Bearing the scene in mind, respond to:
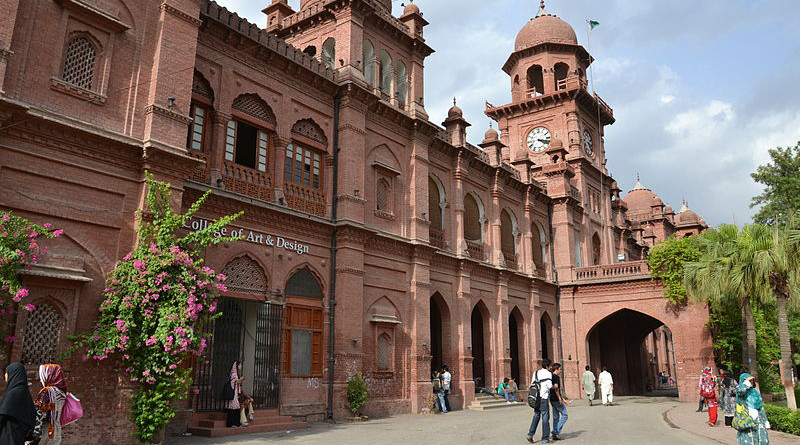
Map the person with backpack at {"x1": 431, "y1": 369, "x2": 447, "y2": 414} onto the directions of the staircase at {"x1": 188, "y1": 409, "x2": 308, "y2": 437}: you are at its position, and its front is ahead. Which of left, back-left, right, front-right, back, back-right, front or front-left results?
left

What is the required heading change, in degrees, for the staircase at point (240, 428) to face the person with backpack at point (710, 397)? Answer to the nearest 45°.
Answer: approximately 45° to its left

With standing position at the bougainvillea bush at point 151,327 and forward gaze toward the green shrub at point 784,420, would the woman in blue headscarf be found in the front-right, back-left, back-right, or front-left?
front-right

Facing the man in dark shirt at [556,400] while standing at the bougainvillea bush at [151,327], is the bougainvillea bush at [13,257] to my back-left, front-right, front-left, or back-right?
back-right

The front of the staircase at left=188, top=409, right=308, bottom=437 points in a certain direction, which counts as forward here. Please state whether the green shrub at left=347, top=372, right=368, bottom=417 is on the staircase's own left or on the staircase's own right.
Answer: on the staircase's own left

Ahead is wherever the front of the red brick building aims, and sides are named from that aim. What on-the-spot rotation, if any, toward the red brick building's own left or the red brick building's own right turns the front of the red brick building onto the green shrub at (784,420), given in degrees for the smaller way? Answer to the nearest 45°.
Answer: approximately 45° to the red brick building's own left

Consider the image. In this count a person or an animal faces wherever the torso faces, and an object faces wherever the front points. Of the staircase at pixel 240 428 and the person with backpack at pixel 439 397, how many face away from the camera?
1

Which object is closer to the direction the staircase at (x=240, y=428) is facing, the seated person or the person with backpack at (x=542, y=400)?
the person with backpack

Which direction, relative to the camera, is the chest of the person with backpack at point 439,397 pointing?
away from the camera

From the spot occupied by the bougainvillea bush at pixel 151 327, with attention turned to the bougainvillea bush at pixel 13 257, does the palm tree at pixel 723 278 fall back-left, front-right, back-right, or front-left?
back-left

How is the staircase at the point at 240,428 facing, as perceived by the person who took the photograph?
facing the viewer and to the right of the viewer

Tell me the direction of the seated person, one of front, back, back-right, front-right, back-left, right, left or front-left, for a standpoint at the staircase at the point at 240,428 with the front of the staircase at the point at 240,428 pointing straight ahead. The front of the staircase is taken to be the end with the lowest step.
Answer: left

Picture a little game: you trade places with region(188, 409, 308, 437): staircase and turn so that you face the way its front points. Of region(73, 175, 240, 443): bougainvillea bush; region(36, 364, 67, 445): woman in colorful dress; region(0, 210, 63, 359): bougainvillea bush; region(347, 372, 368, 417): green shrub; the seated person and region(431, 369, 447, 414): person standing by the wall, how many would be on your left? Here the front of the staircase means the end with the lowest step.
3

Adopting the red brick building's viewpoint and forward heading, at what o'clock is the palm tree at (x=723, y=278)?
The palm tree is roughly at 10 o'clock from the red brick building.
